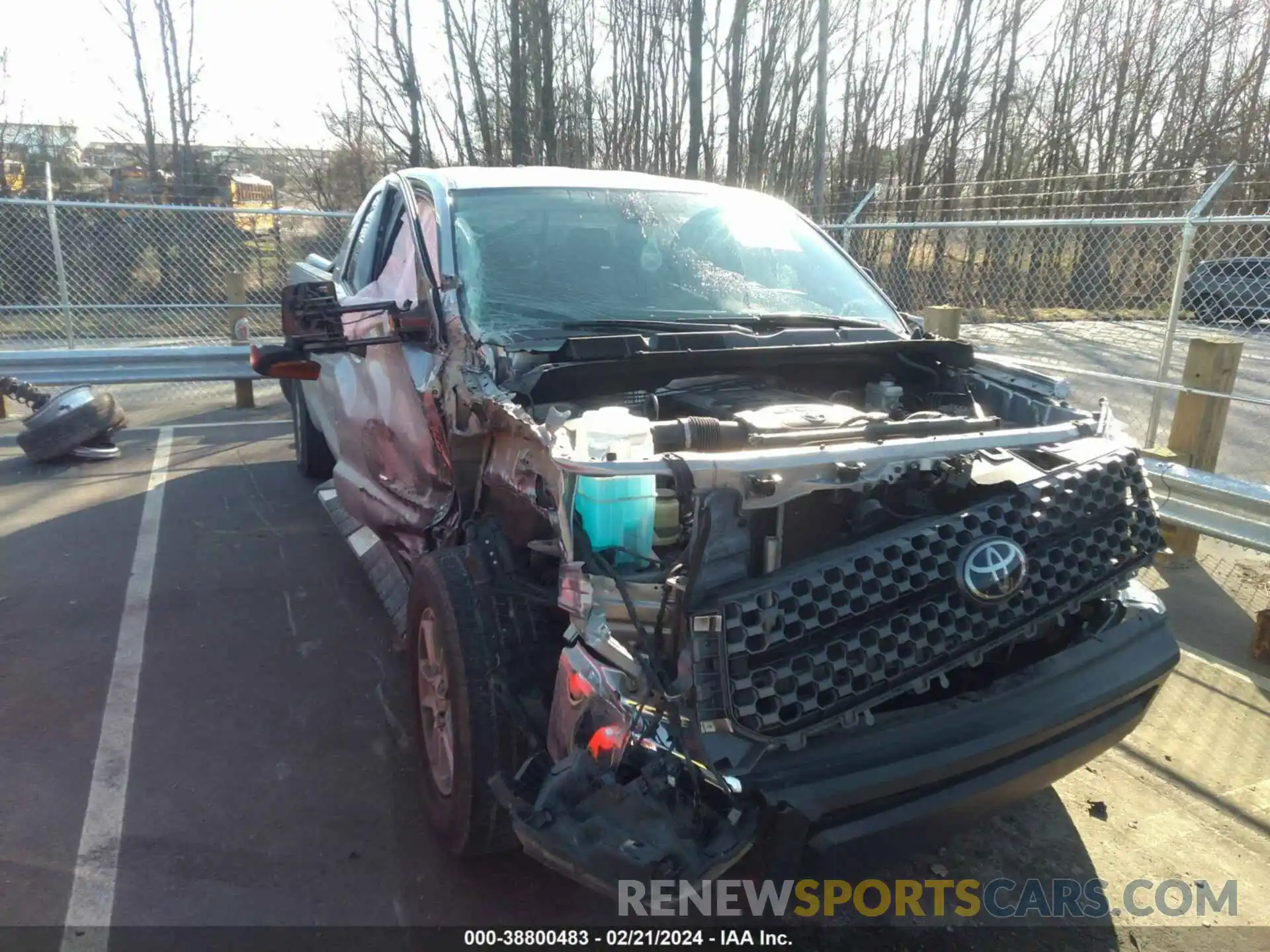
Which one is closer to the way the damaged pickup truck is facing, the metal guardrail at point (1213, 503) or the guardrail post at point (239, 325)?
the metal guardrail

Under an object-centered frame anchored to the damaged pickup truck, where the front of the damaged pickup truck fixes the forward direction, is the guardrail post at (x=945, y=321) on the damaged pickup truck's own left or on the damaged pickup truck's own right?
on the damaged pickup truck's own left

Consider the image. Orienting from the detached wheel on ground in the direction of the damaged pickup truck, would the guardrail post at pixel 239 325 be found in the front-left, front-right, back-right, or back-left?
back-left

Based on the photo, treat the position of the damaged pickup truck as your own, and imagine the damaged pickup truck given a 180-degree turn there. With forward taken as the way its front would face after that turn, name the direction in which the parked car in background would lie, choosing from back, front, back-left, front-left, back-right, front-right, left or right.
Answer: right

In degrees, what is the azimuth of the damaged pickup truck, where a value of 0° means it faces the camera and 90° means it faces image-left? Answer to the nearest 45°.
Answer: approximately 315°

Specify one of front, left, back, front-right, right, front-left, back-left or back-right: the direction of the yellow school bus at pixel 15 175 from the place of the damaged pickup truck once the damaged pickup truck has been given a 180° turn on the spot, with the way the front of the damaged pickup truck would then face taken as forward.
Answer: front

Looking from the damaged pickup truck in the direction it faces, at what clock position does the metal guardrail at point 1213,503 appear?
The metal guardrail is roughly at 9 o'clock from the damaged pickup truck.

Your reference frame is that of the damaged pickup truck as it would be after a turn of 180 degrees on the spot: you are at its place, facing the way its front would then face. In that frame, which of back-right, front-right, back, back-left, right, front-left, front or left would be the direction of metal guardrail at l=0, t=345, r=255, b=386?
front

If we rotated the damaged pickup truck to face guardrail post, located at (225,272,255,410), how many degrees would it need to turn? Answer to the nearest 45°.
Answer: approximately 180°

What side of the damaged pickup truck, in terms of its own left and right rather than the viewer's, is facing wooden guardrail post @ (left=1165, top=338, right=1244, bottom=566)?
left

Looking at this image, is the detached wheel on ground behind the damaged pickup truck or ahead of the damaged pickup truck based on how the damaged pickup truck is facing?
behind
